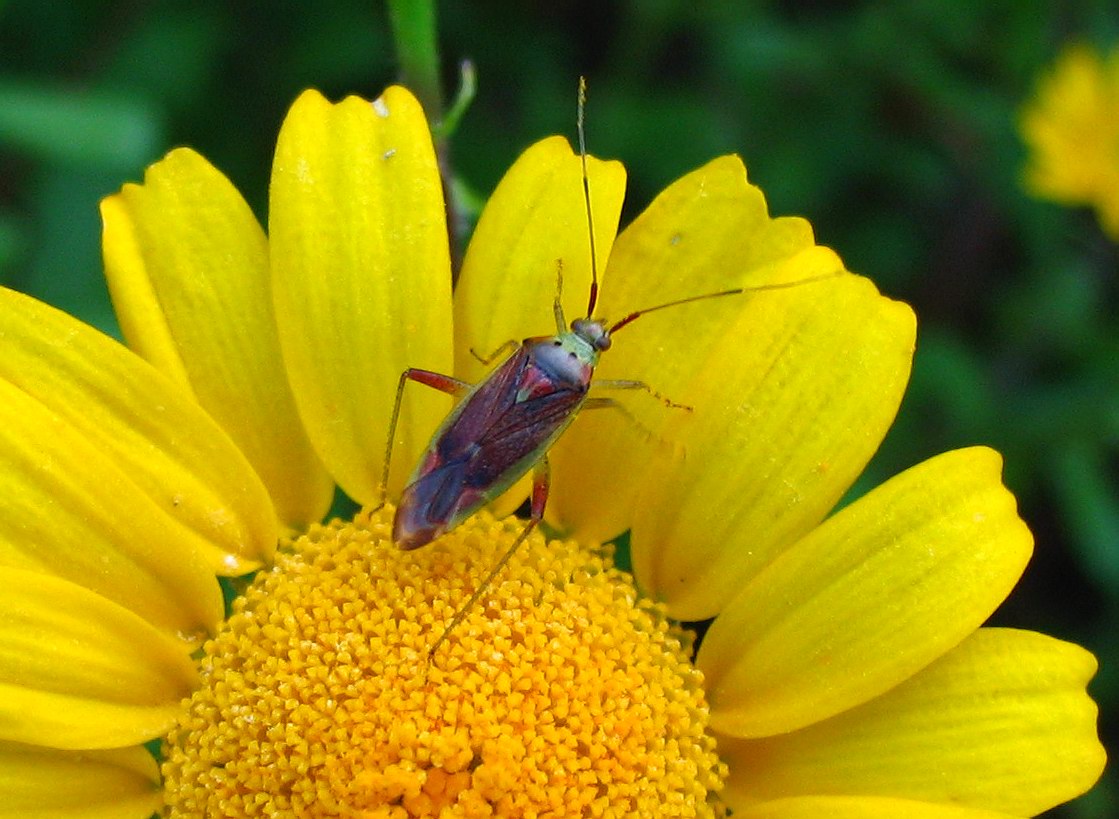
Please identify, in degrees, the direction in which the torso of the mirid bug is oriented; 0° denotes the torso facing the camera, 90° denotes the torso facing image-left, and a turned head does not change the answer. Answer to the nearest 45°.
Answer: approximately 225°

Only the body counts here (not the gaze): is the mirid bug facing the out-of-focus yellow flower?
yes
